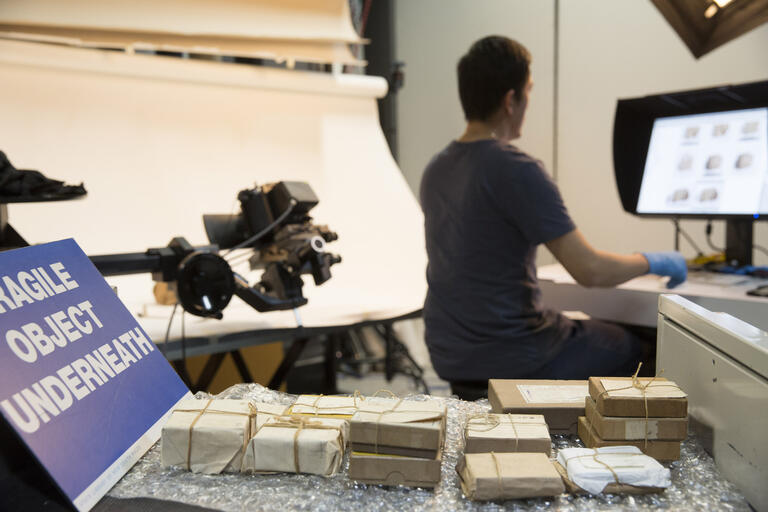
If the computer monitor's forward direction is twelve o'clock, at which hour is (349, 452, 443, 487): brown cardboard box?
The brown cardboard box is roughly at 11 o'clock from the computer monitor.

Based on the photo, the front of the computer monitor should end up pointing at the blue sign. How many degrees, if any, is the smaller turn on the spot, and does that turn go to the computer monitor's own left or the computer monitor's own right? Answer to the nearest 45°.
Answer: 0° — it already faces it

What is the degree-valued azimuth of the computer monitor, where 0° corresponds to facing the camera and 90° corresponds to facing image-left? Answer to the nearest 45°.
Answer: approximately 45°

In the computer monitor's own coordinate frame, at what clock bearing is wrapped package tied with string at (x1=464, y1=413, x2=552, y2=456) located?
The wrapped package tied with string is roughly at 11 o'clock from the computer monitor.

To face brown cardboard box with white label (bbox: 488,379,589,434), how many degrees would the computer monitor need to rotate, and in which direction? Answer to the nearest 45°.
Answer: approximately 45° to its left

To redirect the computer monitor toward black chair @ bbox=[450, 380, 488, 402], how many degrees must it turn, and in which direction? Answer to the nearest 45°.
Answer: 0° — it already faces it

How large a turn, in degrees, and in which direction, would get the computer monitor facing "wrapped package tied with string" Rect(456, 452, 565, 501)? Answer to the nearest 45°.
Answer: approximately 45° to its left
